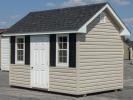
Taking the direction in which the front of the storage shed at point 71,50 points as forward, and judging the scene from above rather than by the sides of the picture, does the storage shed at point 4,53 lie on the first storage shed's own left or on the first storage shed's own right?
on the first storage shed's own right

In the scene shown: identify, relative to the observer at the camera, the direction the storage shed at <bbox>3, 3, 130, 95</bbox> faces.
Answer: facing the viewer and to the left of the viewer
